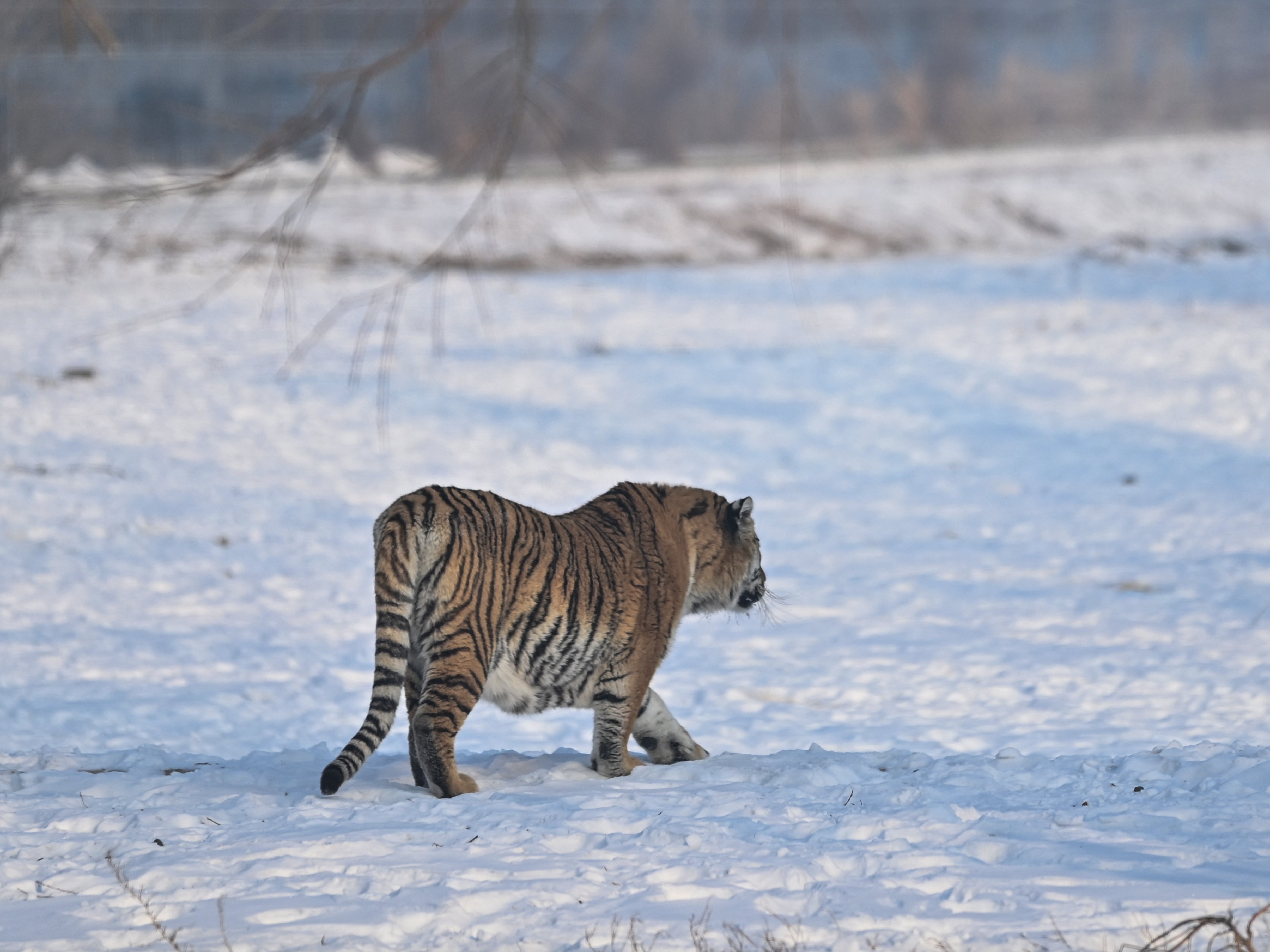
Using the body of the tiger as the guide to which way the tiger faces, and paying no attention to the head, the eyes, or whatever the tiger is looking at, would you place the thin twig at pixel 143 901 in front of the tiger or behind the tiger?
behind

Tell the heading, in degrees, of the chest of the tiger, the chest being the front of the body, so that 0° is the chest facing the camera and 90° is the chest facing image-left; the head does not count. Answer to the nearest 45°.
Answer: approximately 225°
